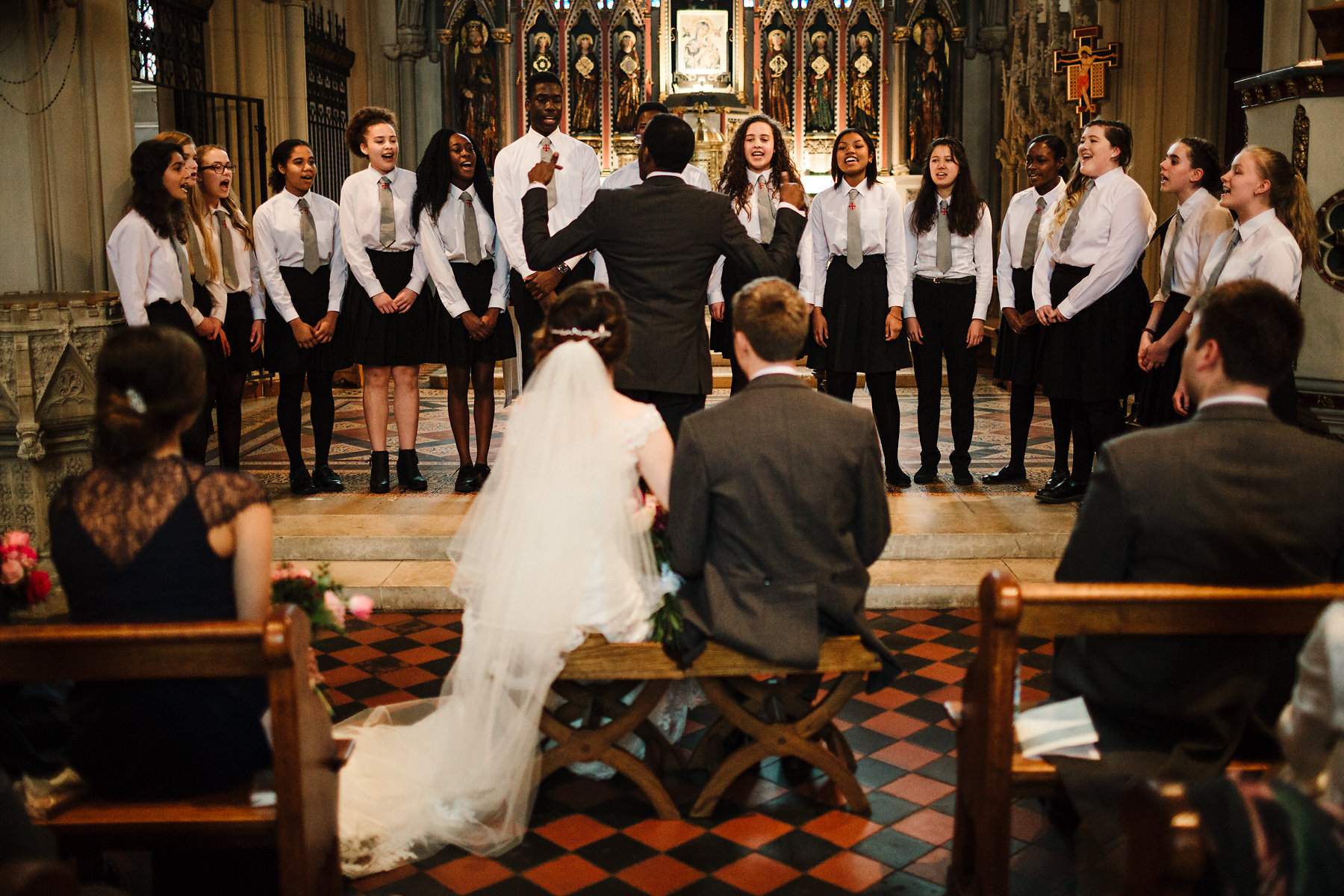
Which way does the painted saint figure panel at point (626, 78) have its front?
toward the camera

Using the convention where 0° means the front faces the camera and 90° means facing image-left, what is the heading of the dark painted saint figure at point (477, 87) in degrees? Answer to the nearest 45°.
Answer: approximately 0°

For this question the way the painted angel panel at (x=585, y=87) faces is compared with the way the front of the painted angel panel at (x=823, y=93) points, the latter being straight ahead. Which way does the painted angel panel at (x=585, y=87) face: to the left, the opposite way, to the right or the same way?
the same way

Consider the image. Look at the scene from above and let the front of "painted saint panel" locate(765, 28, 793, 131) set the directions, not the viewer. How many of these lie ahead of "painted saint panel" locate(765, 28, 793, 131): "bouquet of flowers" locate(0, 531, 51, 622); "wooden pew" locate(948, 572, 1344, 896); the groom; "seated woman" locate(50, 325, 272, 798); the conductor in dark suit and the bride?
6

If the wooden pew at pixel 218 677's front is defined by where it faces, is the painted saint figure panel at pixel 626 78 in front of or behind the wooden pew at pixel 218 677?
in front

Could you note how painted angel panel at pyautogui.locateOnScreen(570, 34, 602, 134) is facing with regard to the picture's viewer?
facing the viewer

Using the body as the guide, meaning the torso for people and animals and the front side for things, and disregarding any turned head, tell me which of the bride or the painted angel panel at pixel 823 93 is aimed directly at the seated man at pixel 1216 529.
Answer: the painted angel panel

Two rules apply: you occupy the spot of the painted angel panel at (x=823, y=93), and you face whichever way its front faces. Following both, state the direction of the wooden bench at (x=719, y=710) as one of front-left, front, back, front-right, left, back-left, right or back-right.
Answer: front

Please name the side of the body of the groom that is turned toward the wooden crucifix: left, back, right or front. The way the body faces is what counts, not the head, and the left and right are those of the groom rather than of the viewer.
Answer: front

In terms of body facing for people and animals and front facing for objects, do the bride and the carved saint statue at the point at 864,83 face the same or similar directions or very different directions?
very different directions

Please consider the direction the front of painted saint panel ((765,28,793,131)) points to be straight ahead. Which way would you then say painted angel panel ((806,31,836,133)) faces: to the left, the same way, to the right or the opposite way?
the same way

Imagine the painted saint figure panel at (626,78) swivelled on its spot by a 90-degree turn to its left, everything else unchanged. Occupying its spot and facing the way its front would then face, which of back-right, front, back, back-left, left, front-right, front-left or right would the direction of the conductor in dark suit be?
right

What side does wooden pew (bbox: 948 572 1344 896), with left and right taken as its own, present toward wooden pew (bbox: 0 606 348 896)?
left

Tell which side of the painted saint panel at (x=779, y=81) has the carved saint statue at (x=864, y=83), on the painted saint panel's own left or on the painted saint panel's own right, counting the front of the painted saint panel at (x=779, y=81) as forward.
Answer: on the painted saint panel's own left

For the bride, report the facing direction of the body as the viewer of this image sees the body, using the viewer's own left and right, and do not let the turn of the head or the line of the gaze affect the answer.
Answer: facing away from the viewer

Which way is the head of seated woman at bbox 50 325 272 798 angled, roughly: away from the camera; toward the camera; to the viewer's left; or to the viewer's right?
away from the camera

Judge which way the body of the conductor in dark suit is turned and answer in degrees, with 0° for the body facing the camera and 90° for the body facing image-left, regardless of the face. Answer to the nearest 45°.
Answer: approximately 180°

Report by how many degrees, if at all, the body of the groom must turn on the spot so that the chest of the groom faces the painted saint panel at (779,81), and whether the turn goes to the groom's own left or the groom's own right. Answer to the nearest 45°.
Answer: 0° — they already face it

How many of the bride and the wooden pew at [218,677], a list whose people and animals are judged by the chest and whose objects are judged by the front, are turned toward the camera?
0

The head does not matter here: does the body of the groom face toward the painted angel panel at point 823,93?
yes

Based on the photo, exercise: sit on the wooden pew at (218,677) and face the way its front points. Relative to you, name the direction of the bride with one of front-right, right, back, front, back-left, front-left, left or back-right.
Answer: front-right

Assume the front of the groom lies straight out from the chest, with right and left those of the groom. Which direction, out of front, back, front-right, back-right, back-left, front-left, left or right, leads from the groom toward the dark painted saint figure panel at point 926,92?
front
